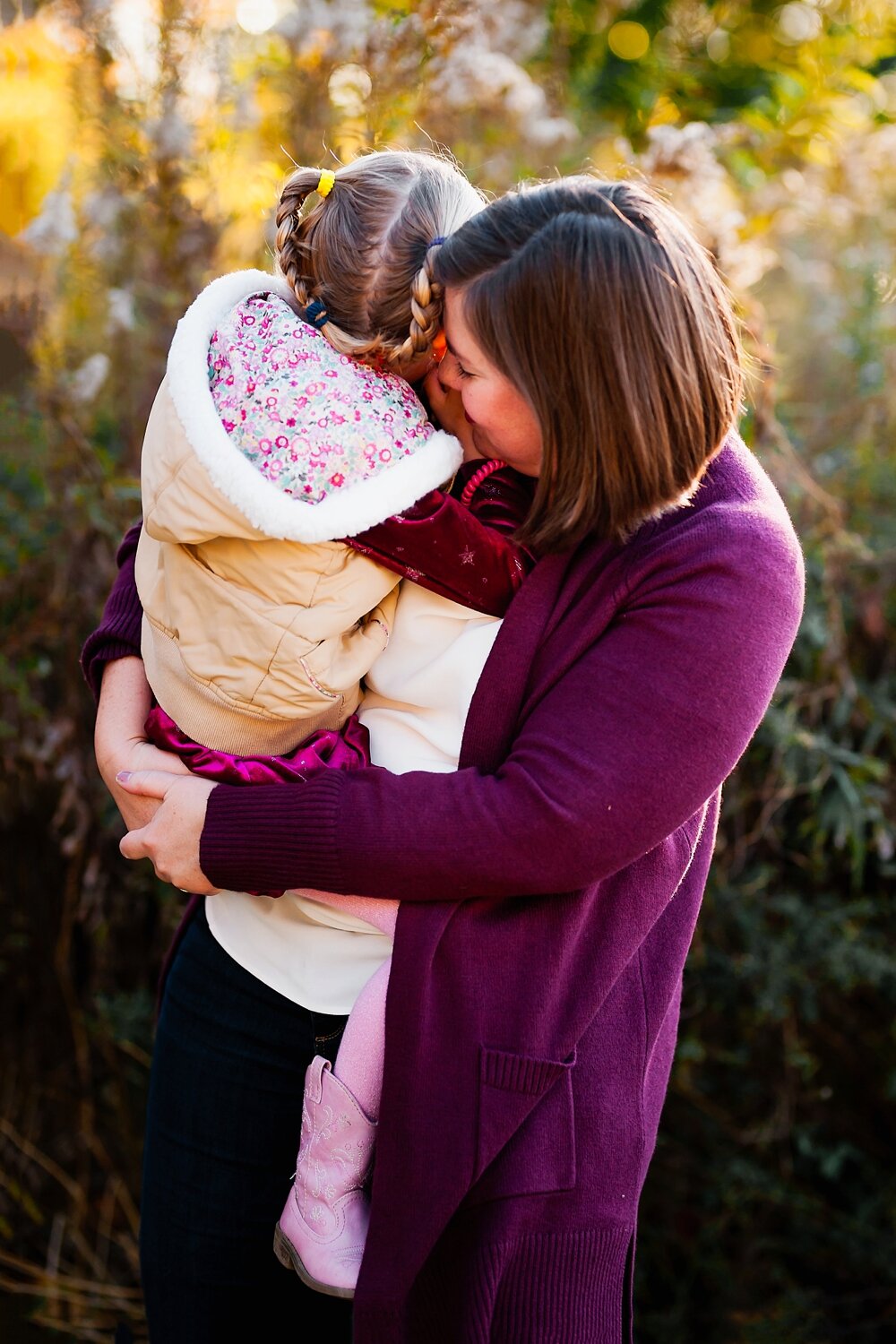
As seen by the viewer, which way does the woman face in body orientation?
to the viewer's left

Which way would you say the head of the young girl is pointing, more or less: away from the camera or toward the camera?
away from the camera
